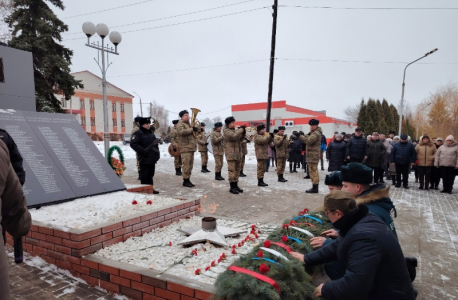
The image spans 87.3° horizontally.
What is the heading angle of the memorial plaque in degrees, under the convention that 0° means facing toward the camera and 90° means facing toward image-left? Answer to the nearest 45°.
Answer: approximately 315°

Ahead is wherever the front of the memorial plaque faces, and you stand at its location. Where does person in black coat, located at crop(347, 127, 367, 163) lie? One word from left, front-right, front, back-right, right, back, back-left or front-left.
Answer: front-left

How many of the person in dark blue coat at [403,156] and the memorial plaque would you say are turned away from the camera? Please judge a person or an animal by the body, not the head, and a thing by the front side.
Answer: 0

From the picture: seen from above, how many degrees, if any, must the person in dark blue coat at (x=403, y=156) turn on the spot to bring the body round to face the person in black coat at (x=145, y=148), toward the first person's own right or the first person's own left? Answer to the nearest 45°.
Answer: approximately 45° to the first person's own right

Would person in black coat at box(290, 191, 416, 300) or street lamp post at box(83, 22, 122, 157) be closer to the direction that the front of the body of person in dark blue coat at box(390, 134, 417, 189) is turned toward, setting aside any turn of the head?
the person in black coat

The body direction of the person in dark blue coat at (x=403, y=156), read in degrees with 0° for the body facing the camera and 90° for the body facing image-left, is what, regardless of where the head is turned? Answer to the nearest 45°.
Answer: approximately 0°

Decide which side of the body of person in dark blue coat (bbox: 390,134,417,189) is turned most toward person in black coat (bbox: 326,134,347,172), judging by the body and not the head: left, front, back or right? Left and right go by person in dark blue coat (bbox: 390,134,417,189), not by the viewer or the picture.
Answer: right

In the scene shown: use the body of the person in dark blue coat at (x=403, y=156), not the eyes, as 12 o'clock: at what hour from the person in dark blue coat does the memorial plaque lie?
The memorial plaque is roughly at 1 o'clock from the person in dark blue coat.
